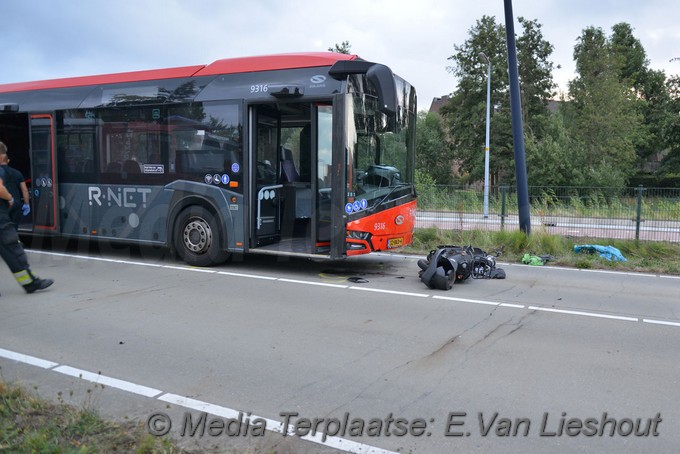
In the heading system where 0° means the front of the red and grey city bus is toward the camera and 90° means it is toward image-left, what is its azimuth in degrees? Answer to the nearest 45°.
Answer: approximately 315°

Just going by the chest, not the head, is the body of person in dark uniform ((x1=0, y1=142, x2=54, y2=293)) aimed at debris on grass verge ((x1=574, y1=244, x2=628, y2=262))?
yes

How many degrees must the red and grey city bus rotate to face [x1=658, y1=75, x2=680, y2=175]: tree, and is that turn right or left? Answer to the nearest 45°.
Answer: approximately 90° to its left

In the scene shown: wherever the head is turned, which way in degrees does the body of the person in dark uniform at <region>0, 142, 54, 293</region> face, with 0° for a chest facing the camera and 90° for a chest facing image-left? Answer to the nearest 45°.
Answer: approximately 270°

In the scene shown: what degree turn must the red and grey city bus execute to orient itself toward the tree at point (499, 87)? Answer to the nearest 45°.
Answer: approximately 90° to its left
